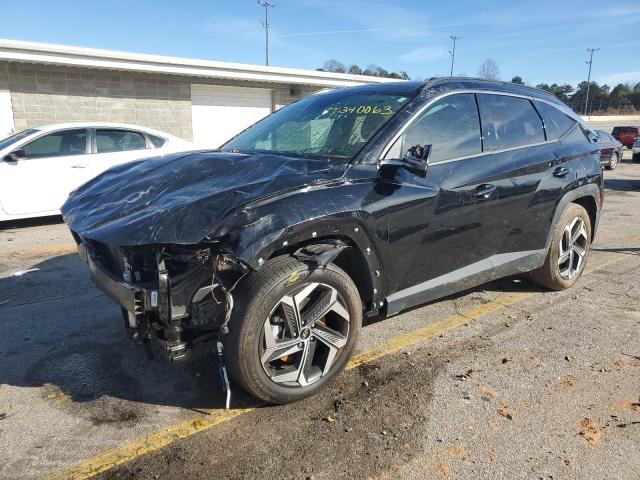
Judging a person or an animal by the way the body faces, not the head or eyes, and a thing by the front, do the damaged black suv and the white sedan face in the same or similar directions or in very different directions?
same or similar directions

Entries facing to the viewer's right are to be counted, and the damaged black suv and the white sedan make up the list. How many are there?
0

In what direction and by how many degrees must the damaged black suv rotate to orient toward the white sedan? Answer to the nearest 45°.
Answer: approximately 90° to its right

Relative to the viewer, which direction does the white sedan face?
to the viewer's left

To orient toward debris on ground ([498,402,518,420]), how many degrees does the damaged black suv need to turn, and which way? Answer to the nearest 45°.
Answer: approximately 135° to its left

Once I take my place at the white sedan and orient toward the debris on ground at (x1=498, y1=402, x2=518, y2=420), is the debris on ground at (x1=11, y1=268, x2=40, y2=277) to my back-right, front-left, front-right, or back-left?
front-right

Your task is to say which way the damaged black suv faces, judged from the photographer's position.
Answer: facing the viewer and to the left of the viewer

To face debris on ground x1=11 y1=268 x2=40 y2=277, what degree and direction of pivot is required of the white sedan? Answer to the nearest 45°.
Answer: approximately 90° to its left

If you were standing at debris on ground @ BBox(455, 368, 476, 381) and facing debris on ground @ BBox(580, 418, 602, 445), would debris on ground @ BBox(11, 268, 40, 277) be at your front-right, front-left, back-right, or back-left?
back-right

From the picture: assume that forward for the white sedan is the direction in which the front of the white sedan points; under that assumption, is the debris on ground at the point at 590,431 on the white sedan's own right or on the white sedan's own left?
on the white sedan's own left
